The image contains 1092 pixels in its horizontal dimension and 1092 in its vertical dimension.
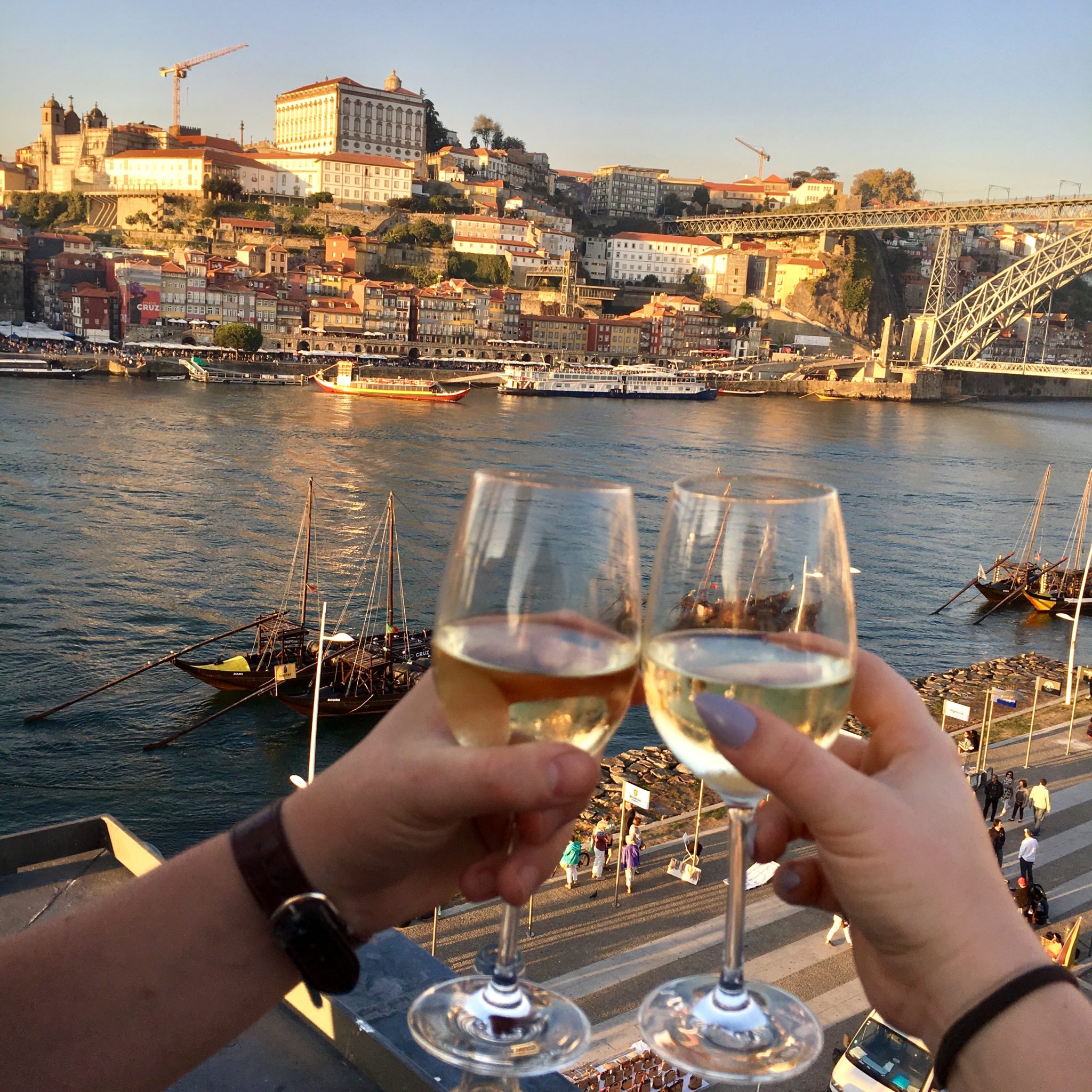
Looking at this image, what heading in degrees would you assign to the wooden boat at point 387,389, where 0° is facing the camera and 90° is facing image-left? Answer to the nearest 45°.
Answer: approximately 270°

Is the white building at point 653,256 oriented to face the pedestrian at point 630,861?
yes

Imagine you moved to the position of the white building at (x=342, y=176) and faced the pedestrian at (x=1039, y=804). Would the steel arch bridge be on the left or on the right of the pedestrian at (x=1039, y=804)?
left

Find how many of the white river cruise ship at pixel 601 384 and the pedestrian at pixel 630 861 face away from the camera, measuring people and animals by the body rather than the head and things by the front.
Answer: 1

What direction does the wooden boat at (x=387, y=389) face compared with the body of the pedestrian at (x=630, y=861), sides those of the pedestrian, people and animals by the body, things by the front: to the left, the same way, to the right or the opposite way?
to the right

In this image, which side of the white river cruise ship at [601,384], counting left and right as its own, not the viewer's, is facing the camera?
right

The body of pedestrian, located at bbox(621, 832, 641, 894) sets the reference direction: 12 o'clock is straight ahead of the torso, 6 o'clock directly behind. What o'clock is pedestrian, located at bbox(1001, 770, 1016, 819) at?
pedestrian, located at bbox(1001, 770, 1016, 819) is roughly at 2 o'clock from pedestrian, located at bbox(621, 832, 641, 894).

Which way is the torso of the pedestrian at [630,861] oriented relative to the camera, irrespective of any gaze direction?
away from the camera

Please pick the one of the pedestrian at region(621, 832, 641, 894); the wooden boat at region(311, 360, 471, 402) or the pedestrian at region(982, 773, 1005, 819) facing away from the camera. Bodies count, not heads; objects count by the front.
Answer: the pedestrian at region(621, 832, 641, 894)

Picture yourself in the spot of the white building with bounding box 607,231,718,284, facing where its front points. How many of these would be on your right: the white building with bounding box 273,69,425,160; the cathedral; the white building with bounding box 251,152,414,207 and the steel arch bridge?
3

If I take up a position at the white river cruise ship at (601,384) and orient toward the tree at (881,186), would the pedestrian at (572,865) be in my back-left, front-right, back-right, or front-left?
back-right
